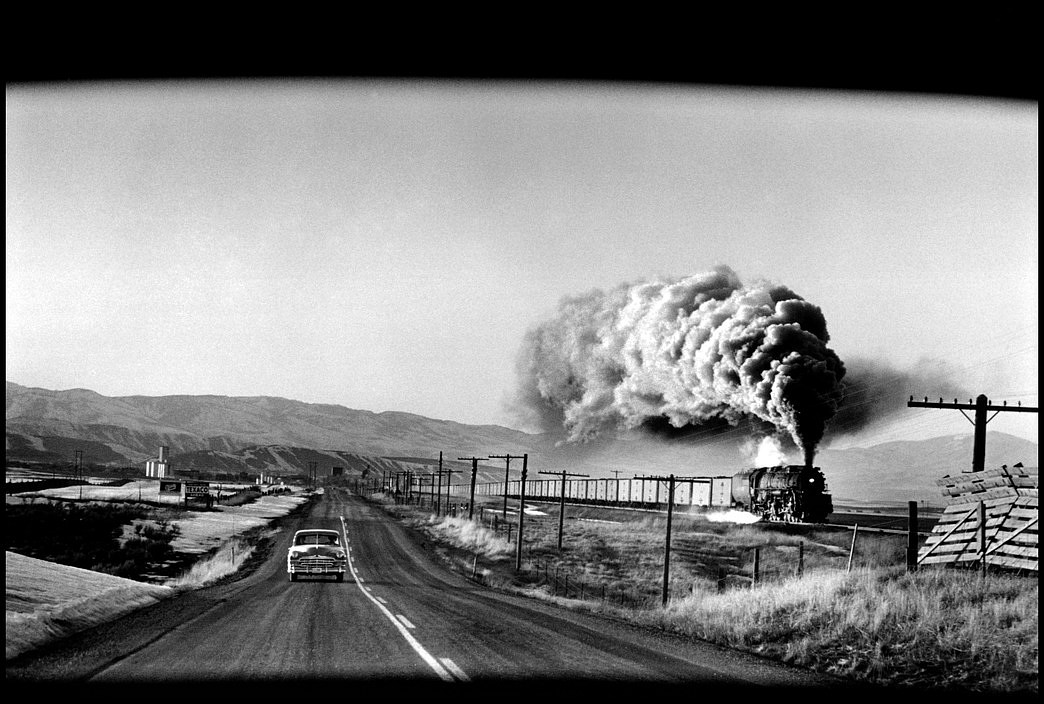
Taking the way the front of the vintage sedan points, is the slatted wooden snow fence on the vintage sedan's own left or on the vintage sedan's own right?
on the vintage sedan's own left

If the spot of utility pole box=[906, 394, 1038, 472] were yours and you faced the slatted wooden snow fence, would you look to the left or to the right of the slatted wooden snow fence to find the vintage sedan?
right

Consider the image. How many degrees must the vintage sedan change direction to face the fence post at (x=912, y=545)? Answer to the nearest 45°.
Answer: approximately 45° to its left

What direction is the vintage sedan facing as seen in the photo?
toward the camera

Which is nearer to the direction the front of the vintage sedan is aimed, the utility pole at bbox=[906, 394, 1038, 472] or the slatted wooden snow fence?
the slatted wooden snow fence

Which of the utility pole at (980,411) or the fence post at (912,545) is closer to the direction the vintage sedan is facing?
the fence post

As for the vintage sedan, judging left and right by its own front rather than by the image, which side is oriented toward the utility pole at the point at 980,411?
left
